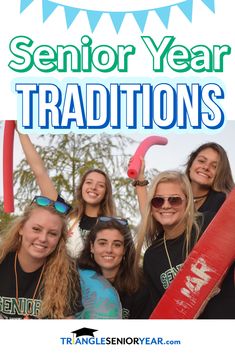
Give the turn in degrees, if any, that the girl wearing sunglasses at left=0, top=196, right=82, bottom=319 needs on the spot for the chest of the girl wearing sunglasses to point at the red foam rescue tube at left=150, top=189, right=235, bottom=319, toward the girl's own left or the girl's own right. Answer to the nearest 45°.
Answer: approximately 90° to the girl's own left

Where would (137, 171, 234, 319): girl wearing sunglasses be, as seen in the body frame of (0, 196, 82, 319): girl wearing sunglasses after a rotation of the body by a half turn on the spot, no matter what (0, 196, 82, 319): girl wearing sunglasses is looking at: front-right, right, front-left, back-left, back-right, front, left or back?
right

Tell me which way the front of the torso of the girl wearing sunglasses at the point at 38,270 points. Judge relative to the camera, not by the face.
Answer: toward the camera

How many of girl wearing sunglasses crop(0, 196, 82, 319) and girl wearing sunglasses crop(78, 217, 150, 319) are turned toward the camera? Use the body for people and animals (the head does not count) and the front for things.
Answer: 2

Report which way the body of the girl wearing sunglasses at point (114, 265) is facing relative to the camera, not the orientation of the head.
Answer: toward the camera
